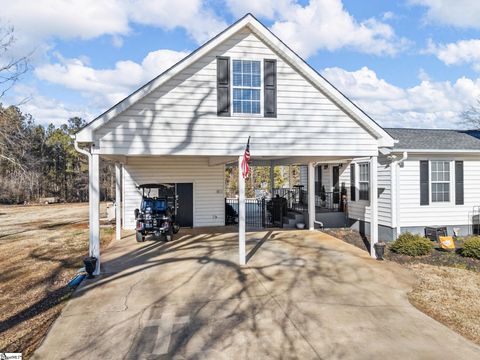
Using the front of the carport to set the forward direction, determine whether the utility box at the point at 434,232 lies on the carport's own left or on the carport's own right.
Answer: on the carport's own left

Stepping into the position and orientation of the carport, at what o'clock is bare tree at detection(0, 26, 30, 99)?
The bare tree is roughly at 4 o'clock from the carport.

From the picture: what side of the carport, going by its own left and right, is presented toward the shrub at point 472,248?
left

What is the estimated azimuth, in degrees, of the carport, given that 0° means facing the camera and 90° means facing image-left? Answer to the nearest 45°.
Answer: approximately 0°

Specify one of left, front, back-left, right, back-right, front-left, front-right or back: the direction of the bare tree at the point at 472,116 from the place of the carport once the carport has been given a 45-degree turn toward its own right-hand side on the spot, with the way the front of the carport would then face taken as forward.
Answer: back

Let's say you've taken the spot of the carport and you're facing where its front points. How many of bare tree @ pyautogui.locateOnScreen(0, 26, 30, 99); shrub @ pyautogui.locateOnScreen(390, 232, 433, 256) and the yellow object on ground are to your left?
2
